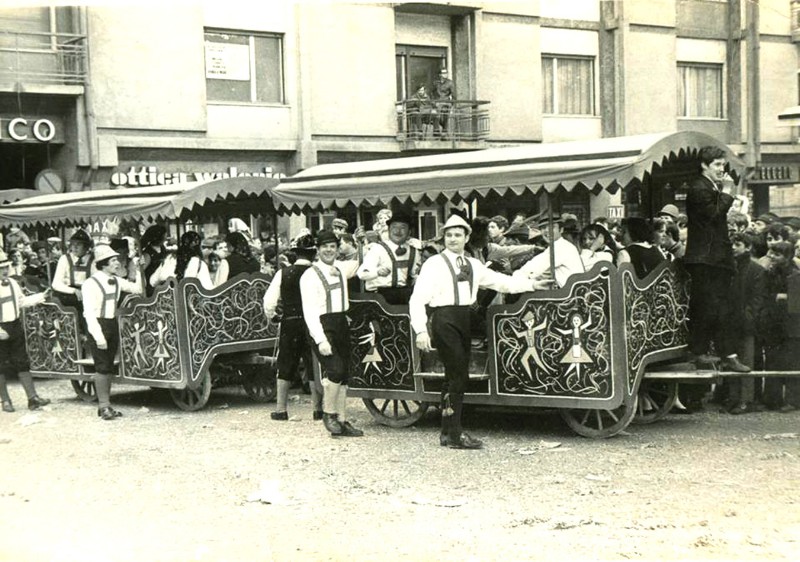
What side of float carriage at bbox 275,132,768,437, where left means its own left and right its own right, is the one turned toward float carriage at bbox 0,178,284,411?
back

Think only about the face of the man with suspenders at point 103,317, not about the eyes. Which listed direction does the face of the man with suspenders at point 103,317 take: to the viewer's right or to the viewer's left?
to the viewer's right

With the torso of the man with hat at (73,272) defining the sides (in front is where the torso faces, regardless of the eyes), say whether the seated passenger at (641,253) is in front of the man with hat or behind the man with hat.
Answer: in front

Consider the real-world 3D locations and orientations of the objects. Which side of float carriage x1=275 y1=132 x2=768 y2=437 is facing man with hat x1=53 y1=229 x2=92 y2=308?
back

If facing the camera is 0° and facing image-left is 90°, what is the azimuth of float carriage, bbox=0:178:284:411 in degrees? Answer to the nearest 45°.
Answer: approximately 315°

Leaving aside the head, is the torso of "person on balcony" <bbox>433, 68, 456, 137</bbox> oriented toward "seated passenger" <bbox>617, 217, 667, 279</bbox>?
yes

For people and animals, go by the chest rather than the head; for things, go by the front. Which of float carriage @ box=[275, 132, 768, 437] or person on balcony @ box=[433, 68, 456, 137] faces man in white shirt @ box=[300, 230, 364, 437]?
the person on balcony

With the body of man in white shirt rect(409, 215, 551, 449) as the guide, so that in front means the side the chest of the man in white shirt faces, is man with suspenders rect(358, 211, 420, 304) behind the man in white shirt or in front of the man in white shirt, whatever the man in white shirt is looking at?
behind

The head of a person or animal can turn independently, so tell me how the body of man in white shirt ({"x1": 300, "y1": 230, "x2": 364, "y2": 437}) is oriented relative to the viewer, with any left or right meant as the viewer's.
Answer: facing the viewer and to the right of the viewer

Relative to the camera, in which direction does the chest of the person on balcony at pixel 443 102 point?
toward the camera
